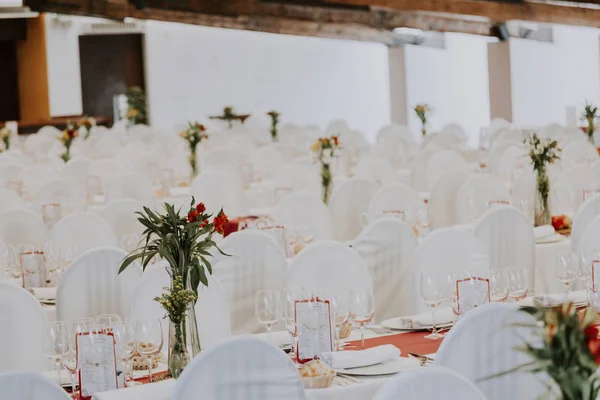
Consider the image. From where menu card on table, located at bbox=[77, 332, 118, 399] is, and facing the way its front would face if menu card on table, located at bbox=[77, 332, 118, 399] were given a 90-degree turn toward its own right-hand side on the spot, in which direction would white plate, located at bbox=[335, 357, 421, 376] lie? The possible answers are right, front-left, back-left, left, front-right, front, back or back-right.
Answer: back

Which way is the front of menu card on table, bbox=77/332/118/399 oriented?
toward the camera

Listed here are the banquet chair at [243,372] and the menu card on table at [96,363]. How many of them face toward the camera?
1

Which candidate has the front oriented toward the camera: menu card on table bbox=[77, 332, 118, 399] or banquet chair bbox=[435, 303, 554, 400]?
the menu card on table

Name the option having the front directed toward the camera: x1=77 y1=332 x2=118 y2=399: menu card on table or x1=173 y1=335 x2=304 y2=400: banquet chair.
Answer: the menu card on table

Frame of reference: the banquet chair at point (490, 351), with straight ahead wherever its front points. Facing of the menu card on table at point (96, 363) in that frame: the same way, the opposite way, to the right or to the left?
the opposite way

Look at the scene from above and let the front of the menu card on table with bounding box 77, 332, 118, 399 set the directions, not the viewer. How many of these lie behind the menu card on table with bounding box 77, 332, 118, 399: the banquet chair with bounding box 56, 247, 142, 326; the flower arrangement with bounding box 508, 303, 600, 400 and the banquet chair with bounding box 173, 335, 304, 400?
1

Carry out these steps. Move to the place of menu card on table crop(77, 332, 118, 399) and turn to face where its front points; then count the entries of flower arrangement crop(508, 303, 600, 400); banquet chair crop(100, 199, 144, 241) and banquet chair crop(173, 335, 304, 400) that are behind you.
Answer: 1

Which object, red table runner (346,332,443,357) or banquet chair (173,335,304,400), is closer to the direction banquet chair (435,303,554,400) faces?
the red table runner

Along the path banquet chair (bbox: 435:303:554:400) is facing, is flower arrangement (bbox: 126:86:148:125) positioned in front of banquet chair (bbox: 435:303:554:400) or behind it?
in front

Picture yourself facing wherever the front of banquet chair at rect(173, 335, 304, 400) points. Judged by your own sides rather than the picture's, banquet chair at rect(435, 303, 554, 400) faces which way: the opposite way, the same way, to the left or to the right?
the same way

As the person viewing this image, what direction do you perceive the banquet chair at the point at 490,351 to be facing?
facing away from the viewer and to the left of the viewer

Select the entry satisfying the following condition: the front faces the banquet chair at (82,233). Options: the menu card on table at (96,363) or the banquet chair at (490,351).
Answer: the banquet chair at (490,351)

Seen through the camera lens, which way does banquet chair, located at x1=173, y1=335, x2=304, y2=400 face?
facing away from the viewer and to the left of the viewer

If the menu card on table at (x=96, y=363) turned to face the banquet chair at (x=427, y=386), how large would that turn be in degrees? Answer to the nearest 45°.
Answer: approximately 45° to its left
